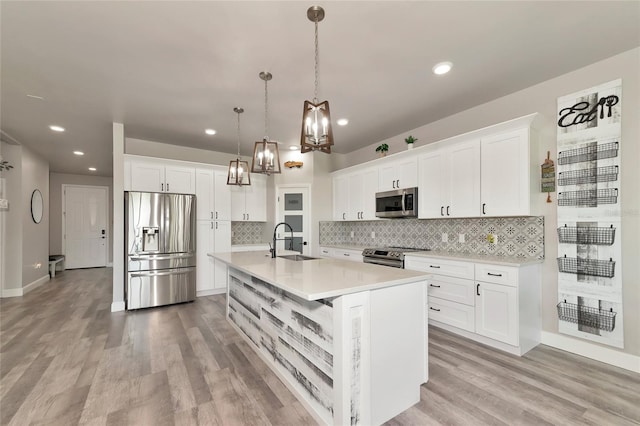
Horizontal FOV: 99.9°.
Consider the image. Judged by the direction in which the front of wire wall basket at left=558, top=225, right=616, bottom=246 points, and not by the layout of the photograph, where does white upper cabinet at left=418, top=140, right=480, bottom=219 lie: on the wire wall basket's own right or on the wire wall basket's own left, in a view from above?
on the wire wall basket's own right

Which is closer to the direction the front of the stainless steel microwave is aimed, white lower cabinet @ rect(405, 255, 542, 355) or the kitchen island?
the kitchen island

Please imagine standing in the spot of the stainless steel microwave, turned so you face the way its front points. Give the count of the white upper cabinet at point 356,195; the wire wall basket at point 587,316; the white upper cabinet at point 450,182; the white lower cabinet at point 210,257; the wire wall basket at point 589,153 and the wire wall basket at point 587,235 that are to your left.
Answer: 4

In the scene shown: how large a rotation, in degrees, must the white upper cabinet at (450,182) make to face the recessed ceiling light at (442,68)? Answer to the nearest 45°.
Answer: approximately 45° to its left

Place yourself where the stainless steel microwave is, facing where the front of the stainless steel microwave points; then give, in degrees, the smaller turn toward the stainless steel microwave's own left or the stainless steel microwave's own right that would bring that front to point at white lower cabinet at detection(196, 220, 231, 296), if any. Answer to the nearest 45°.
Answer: approximately 45° to the stainless steel microwave's own right

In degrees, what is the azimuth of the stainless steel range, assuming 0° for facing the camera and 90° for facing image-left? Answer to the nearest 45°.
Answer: approximately 45°
